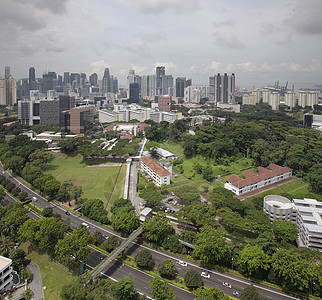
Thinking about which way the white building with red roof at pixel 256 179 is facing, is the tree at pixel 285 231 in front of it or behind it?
in front

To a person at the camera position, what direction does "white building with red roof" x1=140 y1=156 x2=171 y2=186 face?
facing the viewer and to the left of the viewer

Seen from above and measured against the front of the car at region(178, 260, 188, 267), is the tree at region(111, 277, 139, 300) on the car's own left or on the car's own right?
on the car's own right

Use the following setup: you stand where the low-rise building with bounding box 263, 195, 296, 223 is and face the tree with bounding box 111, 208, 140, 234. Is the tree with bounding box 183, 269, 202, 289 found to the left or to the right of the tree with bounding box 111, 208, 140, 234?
left

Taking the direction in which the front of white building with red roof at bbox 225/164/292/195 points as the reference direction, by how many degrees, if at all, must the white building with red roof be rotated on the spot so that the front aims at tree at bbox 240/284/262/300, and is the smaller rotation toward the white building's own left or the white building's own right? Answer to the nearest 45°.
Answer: approximately 45° to the white building's own right

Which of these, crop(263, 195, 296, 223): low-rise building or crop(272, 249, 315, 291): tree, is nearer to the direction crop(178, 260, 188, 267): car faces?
the tree

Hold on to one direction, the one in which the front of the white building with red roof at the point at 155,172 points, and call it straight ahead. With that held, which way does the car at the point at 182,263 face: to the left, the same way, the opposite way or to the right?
to the left

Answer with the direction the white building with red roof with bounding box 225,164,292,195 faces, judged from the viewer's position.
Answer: facing the viewer and to the right of the viewer

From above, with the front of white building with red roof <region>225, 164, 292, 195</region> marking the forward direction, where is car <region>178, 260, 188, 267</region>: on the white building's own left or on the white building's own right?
on the white building's own right
